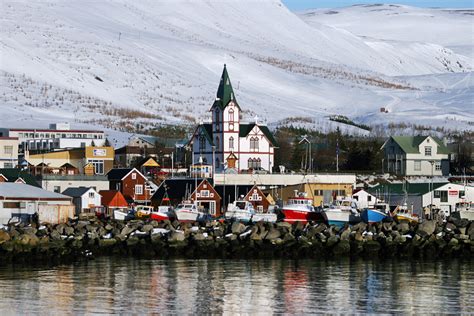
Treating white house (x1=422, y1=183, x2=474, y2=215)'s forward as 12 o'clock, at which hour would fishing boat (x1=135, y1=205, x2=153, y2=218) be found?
The fishing boat is roughly at 2 o'clock from the white house.

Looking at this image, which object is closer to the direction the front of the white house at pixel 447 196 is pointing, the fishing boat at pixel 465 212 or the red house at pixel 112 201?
the fishing boat

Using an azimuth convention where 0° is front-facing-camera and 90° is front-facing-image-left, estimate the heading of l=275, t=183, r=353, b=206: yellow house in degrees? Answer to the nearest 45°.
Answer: approximately 0°

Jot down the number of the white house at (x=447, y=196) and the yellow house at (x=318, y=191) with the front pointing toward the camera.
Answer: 2

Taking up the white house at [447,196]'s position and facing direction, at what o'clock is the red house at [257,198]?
The red house is roughly at 2 o'clock from the white house.
